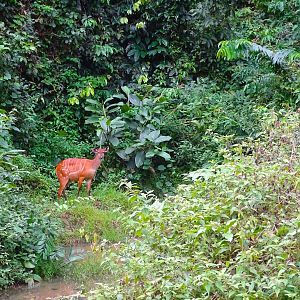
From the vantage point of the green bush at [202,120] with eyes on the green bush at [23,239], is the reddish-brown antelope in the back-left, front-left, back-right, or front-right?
front-right

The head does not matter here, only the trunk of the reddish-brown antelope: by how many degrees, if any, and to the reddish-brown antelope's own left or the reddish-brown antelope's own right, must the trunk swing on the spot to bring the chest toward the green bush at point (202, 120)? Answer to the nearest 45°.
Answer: approximately 45° to the reddish-brown antelope's own left

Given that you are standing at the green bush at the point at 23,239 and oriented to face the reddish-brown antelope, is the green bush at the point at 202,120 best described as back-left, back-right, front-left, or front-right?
front-right

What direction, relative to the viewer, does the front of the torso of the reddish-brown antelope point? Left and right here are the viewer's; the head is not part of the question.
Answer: facing to the right of the viewer

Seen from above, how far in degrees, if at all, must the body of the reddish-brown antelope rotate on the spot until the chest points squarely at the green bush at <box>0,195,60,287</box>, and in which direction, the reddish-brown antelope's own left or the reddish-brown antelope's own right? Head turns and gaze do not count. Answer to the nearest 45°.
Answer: approximately 90° to the reddish-brown antelope's own right

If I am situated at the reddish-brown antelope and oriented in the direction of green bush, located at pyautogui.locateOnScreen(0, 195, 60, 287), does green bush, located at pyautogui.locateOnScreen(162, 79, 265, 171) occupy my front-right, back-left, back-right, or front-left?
back-left

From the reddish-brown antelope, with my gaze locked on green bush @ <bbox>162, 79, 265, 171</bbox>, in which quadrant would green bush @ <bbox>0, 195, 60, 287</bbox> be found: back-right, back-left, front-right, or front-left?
back-right
